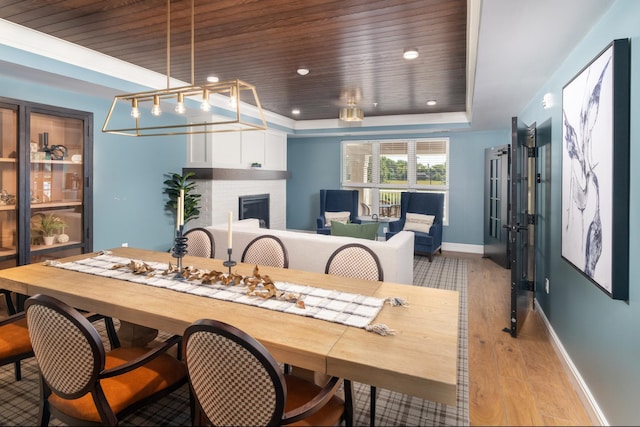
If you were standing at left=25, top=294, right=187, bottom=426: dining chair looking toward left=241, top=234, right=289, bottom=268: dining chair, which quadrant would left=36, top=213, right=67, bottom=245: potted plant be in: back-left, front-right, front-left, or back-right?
front-left

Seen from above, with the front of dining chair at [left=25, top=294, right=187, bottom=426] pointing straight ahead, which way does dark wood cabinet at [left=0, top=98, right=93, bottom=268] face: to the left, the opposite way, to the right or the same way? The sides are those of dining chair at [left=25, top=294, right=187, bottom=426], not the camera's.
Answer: to the right

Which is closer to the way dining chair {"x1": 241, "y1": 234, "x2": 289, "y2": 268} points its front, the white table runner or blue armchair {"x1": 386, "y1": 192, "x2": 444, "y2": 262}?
the white table runner

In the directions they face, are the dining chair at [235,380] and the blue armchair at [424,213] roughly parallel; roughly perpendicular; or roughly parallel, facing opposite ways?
roughly parallel, facing opposite ways

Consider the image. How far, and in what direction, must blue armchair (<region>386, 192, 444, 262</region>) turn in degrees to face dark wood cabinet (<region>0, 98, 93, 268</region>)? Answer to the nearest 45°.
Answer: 0° — it already faces it

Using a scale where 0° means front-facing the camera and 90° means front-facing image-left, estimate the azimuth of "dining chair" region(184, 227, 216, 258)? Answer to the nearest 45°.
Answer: approximately 45°

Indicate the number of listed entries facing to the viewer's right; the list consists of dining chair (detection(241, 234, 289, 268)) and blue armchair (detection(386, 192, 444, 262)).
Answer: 0

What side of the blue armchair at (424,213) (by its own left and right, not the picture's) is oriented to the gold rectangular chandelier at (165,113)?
front

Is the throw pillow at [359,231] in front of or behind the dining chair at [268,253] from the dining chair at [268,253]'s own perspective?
behind

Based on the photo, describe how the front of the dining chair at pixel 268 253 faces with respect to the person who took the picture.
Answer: facing the viewer and to the left of the viewer

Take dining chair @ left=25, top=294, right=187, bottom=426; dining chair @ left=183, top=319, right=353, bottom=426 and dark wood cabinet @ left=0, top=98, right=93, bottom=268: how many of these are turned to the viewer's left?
0

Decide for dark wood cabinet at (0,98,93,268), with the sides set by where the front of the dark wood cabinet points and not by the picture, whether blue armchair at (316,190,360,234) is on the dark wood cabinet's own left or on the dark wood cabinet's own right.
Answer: on the dark wood cabinet's own left

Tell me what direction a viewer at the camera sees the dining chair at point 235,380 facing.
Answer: facing away from the viewer and to the right of the viewer

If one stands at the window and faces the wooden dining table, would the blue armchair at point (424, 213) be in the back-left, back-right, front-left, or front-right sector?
front-left
